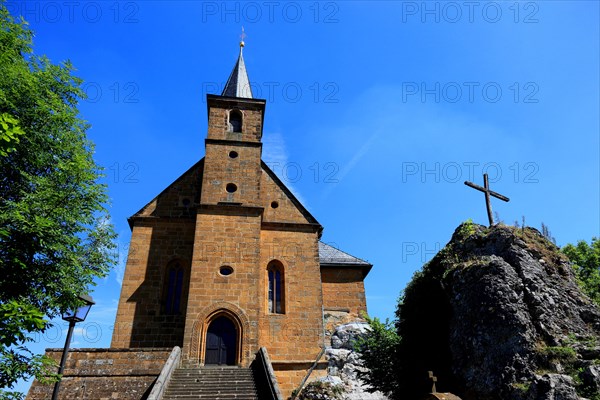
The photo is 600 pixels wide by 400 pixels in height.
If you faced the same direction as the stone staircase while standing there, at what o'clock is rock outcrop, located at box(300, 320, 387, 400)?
The rock outcrop is roughly at 8 o'clock from the stone staircase.

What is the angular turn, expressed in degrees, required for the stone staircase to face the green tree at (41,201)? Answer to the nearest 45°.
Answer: approximately 45° to its right

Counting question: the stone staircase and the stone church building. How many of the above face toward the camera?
2

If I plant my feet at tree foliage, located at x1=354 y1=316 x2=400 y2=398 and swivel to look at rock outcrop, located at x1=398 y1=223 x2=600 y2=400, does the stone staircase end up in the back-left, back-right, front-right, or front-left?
back-right

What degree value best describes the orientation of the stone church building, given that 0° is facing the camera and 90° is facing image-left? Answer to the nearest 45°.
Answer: approximately 0°

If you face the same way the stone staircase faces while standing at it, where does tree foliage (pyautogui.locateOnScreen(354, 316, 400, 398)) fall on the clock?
The tree foliage is roughly at 9 o'clock from the stone staircase.

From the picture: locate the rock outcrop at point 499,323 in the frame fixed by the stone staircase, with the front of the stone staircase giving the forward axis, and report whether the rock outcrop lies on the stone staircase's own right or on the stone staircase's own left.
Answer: on the stone staircase's own left

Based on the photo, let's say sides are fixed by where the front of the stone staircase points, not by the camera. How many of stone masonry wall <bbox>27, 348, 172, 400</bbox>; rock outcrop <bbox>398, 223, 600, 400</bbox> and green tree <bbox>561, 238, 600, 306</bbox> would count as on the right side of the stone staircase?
1

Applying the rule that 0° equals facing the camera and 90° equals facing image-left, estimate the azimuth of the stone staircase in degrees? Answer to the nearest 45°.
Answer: approximately 0°

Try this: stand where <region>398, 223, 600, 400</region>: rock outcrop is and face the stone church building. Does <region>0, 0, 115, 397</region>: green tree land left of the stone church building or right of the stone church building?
left

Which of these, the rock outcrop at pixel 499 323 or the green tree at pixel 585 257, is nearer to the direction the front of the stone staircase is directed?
the rock outcrop

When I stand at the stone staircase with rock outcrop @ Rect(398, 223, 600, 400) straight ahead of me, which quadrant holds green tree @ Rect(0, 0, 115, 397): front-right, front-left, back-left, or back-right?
back-right

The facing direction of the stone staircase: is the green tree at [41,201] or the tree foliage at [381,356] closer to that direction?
the green tree
